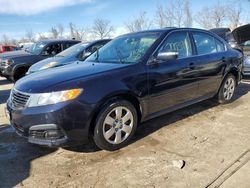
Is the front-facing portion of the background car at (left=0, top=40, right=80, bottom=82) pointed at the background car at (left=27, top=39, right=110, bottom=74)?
no

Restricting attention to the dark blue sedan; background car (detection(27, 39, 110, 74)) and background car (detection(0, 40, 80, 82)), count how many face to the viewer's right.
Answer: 0

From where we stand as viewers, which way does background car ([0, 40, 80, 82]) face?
facing the viewer and to the left of the viewer

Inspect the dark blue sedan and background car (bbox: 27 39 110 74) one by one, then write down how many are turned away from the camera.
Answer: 0

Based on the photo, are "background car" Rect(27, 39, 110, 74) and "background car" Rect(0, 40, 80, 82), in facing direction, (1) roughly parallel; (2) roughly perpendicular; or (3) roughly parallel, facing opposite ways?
roughly parallel

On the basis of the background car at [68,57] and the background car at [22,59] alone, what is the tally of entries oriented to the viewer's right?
0

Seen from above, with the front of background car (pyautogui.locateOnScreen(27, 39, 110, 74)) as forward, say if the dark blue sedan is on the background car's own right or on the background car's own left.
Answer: on the background car's own left

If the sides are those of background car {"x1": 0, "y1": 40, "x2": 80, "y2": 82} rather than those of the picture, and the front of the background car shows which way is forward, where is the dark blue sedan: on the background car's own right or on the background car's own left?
on the background car's own left

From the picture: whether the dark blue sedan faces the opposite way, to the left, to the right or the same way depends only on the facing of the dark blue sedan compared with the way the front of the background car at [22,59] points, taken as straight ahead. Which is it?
the same way

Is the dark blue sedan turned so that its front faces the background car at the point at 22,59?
no

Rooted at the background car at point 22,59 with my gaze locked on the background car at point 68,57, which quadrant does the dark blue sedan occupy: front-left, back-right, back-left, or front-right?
front-right

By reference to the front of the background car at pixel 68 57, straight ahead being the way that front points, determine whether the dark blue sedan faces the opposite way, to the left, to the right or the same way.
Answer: the same way
